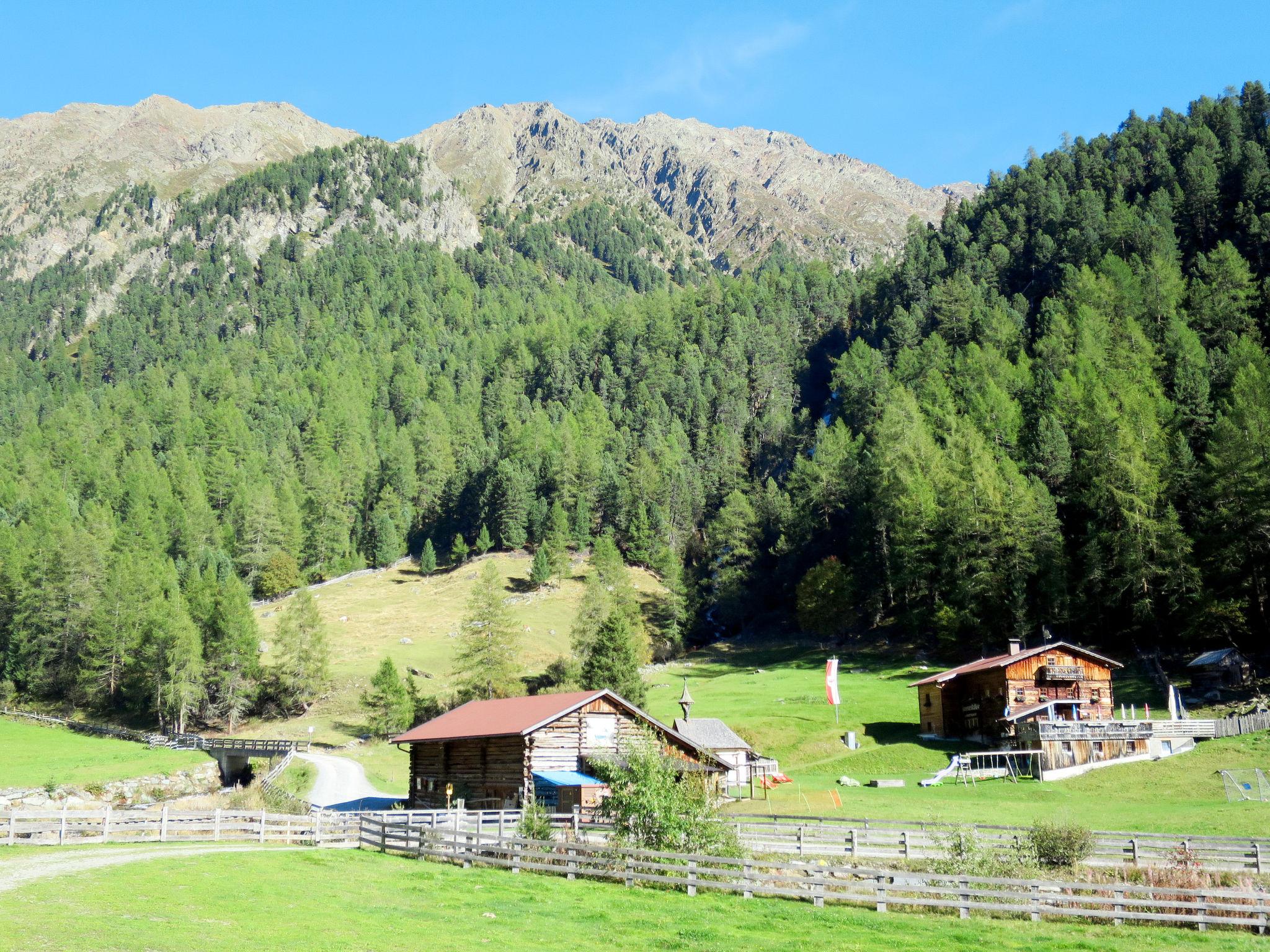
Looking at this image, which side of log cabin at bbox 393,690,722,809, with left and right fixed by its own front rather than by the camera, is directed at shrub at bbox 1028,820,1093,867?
front

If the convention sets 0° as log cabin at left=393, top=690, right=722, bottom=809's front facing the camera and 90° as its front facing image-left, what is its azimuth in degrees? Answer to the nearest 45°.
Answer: approximately 315°

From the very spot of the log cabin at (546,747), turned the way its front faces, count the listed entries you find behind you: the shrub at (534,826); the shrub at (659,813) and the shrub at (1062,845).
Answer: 0

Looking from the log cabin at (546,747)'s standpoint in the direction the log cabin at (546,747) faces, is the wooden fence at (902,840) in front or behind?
in front

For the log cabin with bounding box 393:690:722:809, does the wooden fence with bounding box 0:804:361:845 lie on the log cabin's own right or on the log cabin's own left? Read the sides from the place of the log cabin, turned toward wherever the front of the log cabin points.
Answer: on the log cabin's own right

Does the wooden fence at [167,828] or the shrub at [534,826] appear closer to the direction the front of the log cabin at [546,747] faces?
the shrub

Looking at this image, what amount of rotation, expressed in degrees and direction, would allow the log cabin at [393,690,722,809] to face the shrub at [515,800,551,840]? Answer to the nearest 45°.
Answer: approximately 45° to its right
